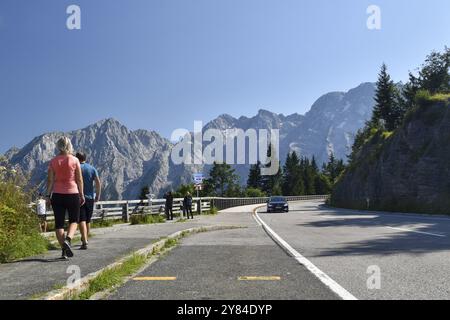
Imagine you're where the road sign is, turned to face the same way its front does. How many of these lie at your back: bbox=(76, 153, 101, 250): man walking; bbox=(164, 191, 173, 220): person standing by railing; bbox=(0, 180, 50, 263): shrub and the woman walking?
0

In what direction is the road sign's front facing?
toward the camera

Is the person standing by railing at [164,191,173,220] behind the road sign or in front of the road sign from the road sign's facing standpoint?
in front

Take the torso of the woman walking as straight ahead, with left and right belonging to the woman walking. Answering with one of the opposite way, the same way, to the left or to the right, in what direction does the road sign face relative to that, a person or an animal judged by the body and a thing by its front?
the opposite way

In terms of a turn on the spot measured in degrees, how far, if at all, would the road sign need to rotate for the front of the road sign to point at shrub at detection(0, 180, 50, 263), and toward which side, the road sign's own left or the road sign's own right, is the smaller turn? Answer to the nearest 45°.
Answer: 0° — it already faces it

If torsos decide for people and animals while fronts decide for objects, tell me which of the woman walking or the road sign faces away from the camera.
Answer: the woman walking

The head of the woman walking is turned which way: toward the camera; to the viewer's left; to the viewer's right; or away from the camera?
away from the camera

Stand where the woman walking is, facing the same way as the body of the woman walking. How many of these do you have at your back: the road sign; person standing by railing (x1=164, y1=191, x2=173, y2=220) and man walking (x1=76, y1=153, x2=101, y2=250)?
0

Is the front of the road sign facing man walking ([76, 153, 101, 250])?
yes

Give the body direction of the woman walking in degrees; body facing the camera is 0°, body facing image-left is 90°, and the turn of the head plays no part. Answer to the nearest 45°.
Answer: approximately 180°

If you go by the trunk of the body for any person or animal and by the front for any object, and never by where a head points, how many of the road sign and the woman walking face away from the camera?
1

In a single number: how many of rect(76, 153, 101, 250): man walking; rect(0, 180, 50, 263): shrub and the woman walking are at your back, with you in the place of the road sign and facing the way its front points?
0

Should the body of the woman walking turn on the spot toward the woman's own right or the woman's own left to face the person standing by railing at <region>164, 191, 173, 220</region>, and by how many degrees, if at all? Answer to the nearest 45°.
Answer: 0° — they already face them

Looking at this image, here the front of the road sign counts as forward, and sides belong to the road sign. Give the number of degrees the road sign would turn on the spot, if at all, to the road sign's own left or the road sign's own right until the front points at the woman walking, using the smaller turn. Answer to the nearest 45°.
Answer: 0° — it already faces them
